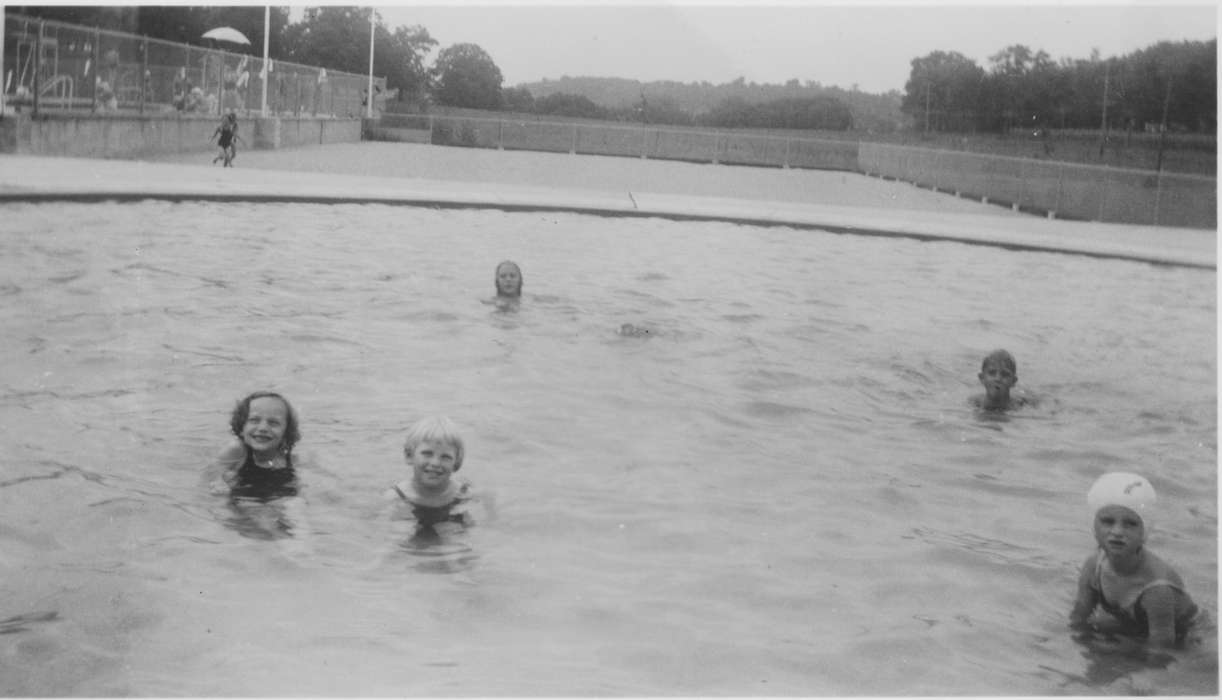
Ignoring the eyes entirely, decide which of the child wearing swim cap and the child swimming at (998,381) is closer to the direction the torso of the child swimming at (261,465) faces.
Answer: the child wearing swim cap

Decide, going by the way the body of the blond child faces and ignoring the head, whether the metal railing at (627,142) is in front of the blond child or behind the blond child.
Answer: behind

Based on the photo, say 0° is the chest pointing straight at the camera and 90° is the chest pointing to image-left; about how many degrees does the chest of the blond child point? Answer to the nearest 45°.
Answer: approximately 0°

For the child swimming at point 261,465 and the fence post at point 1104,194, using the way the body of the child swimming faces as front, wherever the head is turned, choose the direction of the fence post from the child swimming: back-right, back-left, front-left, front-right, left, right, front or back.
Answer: back-left

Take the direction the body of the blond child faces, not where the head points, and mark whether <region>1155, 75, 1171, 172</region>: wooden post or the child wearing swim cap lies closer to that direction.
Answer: the child wearing swim cap

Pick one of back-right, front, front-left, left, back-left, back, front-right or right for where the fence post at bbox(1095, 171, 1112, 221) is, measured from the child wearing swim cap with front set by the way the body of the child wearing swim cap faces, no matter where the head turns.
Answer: back-right

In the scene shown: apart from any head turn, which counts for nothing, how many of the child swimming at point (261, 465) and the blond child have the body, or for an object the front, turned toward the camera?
2

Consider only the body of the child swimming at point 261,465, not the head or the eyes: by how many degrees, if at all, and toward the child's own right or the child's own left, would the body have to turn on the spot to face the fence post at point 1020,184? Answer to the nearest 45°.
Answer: approximately 135° to the child's own left

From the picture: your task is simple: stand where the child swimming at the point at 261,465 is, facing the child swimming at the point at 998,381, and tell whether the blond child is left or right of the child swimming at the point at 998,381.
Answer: right
